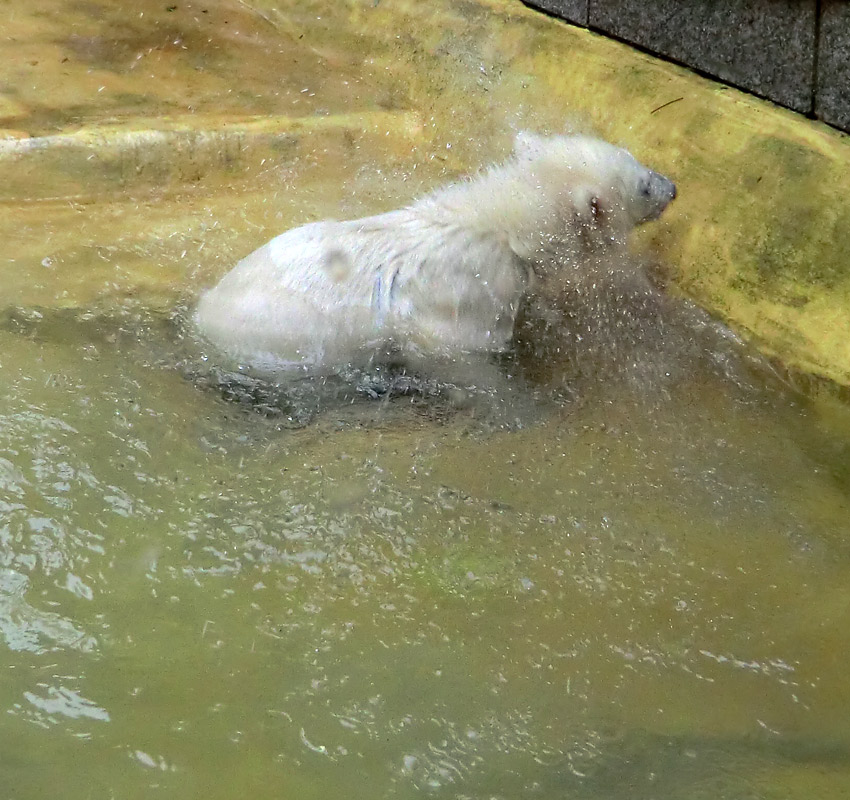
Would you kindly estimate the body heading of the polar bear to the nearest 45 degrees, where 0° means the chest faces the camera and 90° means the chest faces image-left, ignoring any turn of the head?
approximately 270°

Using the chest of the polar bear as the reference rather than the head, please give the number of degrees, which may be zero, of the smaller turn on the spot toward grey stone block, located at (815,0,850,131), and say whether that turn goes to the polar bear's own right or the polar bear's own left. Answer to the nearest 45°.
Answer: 0° — it already faces it

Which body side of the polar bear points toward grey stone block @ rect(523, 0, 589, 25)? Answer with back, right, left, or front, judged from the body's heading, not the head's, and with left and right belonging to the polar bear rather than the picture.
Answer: left
